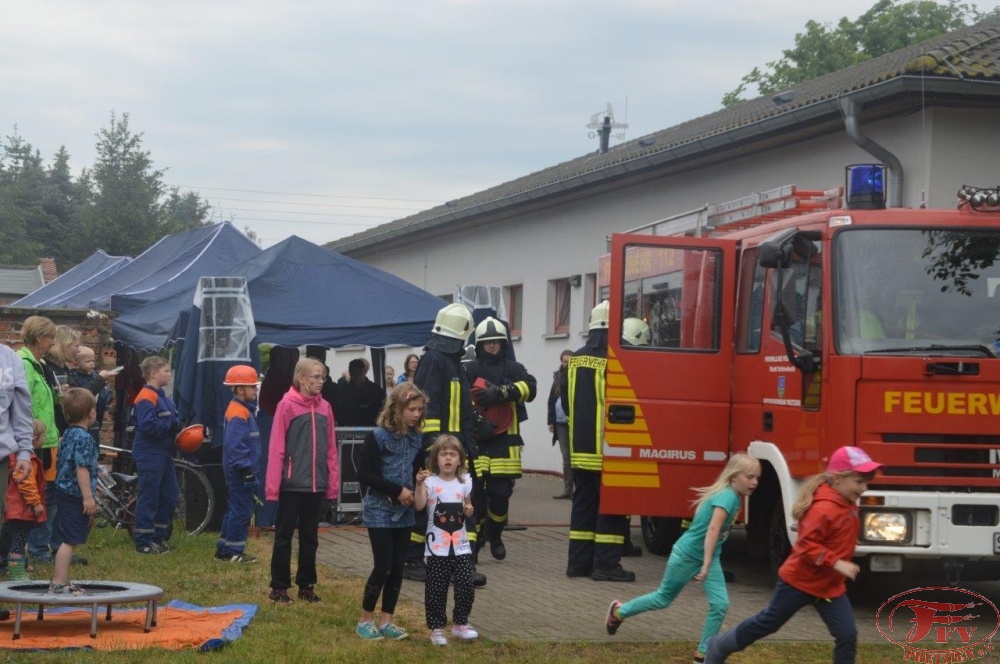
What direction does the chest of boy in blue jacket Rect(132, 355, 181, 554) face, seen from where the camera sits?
to the viewer's right

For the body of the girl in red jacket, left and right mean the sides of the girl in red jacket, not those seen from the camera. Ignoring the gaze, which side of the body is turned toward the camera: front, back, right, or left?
right

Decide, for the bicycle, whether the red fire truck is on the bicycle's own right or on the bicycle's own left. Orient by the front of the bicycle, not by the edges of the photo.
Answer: on the bicycle's own left

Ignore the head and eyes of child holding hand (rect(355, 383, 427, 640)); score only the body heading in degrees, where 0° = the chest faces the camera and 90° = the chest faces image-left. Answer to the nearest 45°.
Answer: approximately 315°

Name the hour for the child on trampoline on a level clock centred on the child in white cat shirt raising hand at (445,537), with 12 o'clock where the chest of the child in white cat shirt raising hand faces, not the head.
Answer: The child on trampoline is roughly at 4 o'clock from the child in white cat shirt raising hand.

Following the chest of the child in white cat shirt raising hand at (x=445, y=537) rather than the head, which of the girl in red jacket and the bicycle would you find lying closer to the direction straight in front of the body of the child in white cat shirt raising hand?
the girl in red jacket

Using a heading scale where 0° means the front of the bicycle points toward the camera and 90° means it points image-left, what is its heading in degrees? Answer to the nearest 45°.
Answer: approximately 90°

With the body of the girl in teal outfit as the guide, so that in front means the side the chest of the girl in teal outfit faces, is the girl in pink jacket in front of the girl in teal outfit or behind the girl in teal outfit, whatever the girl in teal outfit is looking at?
behind
